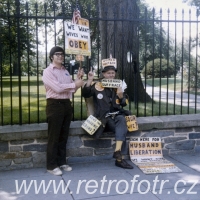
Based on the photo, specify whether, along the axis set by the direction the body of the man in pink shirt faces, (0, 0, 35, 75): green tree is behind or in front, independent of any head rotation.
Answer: behind

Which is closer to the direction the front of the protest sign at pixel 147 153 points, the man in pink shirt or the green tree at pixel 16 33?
the man in pink shirt

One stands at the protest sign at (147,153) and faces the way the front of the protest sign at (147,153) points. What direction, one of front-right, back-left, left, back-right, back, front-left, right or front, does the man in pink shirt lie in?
front-right

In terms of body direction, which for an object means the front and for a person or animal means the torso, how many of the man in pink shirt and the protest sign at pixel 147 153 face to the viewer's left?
0

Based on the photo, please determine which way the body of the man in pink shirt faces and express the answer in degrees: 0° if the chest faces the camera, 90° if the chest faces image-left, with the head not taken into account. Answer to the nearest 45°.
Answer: approximately 315°

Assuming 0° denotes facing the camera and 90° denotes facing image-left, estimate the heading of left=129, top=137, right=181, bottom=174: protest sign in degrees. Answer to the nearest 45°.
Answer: approximately 0°
